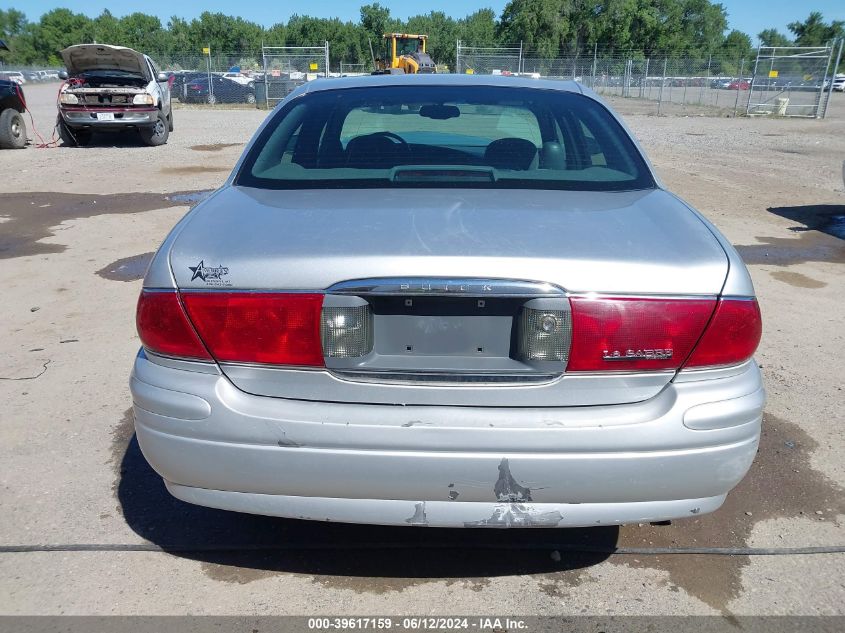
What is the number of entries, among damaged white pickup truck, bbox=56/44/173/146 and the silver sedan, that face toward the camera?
1

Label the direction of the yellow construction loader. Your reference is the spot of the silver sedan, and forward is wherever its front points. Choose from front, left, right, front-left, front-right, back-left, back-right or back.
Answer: front

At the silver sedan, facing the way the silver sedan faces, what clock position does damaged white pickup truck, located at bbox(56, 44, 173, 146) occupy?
The damaged white pickup truck is roughly at 11 o'clock from the silver sedan.

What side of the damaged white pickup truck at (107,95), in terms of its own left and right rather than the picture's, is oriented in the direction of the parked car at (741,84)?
left

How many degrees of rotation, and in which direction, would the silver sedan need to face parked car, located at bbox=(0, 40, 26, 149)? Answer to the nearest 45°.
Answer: approximately 45° to its left

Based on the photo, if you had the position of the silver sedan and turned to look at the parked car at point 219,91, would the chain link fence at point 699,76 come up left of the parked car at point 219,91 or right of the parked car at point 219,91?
right

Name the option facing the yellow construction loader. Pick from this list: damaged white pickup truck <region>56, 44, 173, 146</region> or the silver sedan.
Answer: the silver sedan

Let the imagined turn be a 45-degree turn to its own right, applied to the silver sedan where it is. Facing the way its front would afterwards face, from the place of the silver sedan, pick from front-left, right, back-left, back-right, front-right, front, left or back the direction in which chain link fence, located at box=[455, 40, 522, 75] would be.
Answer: front-left

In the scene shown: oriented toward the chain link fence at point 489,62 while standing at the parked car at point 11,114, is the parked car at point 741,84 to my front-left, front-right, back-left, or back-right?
front-right

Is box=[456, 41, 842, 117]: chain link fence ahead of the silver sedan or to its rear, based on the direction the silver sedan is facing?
ahead

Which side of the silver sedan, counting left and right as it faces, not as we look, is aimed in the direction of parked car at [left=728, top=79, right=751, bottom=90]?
front

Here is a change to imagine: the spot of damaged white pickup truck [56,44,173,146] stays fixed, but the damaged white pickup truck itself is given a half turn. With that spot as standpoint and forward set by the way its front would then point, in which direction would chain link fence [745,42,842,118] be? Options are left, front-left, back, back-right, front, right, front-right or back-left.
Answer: right

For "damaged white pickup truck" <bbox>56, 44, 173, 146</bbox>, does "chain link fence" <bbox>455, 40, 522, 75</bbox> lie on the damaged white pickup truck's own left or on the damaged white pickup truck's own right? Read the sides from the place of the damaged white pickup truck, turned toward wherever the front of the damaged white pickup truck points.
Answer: on the damaged white pickup truck's own left

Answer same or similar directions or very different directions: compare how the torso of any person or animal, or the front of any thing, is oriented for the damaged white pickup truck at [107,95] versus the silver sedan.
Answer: very different directions

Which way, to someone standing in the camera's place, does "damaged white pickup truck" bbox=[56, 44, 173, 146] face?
facing the viewer

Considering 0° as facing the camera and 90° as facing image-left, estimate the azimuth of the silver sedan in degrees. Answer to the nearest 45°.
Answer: approximately 180°

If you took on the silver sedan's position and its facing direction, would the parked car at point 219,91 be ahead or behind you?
ahead

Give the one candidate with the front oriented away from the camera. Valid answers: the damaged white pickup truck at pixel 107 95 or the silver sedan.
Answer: the silver sedan

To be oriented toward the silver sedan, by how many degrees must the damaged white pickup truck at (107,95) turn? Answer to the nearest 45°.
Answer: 0° — it already faces it
